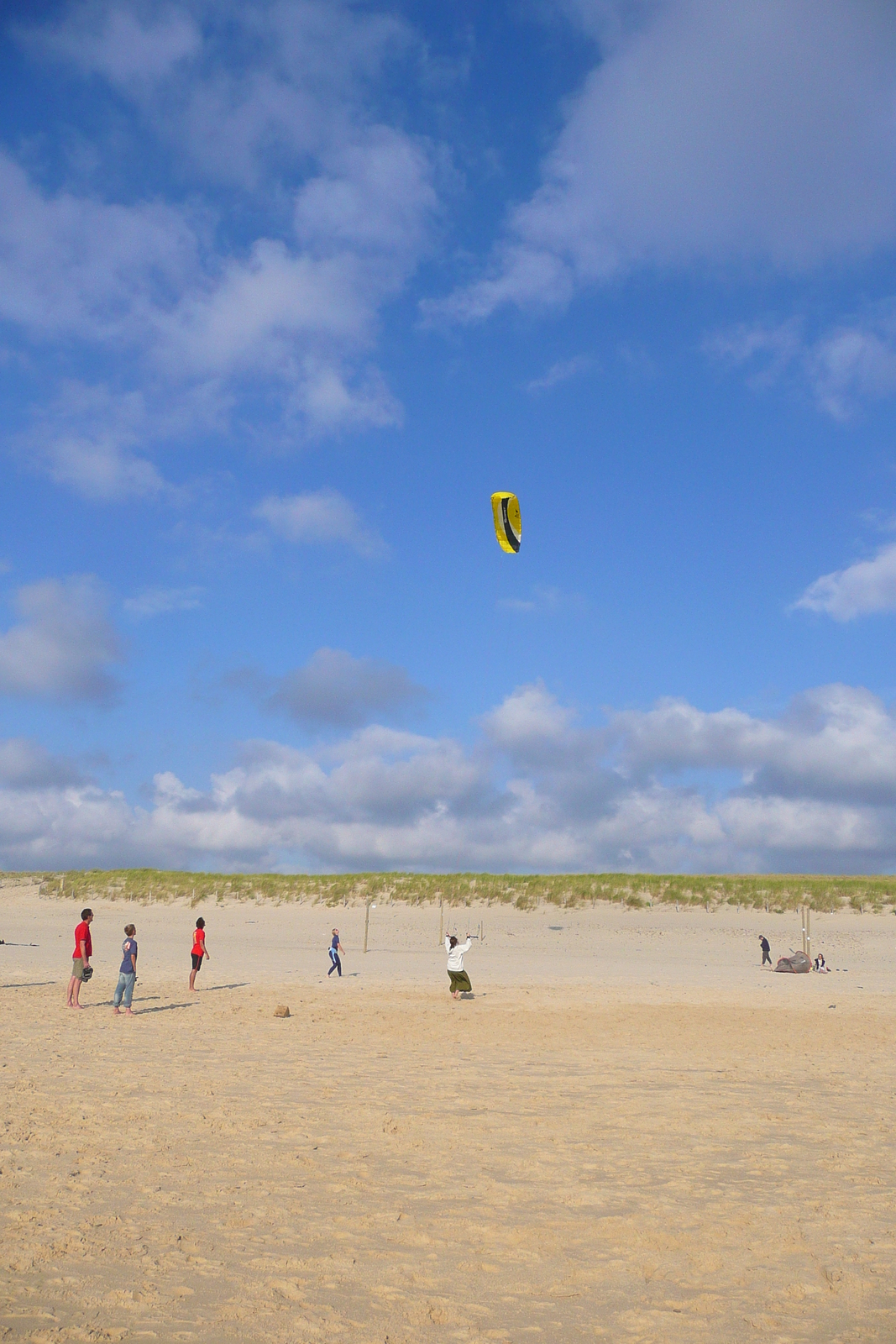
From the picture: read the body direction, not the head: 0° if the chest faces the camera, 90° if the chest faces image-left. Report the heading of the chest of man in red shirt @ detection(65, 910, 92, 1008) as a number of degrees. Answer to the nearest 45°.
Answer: approximately 270°

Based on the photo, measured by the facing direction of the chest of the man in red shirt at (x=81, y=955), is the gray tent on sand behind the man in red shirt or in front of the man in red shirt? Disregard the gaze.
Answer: in front

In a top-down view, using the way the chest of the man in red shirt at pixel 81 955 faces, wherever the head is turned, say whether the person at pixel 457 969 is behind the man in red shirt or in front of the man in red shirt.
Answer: in front

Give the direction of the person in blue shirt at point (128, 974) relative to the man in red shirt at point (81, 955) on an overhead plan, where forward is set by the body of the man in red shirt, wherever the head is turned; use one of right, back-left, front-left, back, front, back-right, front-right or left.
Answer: front-right
